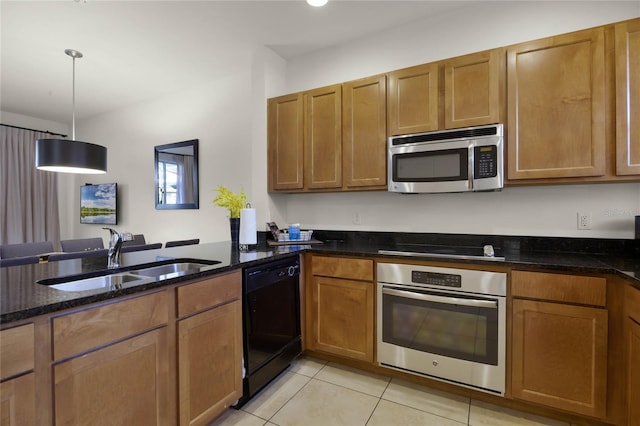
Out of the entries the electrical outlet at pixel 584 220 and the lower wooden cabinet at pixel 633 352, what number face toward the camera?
1

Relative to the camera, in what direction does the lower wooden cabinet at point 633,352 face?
facing to the left of the viewer

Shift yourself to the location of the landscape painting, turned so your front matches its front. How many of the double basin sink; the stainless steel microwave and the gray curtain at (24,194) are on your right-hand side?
1

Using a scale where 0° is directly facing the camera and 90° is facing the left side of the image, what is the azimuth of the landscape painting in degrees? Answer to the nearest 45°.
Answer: approximately 45°

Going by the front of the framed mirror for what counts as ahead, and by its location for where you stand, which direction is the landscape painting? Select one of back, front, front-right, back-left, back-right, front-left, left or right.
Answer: right

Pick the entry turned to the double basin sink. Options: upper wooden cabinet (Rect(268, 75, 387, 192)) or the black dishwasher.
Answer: the upper wooden cabinet

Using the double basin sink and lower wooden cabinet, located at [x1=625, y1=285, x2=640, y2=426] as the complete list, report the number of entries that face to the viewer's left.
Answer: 1

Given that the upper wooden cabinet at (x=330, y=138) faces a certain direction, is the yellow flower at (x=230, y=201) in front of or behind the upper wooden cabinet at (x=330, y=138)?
in front
